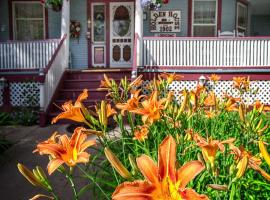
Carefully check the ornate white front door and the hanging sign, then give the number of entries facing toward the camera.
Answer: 2

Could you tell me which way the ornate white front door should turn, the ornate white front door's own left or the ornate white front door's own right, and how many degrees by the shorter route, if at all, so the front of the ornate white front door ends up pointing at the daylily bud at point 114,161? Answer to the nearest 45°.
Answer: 0° — it already faces it

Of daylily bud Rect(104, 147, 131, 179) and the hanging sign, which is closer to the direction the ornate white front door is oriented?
the daylily bud

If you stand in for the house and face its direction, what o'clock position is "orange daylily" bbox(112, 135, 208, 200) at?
The orange daylily is roughly at 12 o'clock from the house.

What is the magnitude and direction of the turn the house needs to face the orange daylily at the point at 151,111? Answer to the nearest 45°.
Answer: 0° — it already faces it

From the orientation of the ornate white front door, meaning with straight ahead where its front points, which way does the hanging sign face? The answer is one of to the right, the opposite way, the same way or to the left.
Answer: the same way

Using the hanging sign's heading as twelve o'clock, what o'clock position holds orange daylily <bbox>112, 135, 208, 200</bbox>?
The orange daylily is roughly at 12 o'clock from the hanging sign.

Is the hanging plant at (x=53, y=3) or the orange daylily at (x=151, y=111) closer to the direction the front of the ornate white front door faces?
the orange daylily

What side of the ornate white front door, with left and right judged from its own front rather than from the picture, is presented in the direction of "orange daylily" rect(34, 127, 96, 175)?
front

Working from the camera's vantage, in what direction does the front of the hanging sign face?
facing the viewer

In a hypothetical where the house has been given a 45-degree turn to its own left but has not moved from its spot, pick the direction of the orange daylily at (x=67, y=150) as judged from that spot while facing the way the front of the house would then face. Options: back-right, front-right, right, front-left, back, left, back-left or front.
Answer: front-right

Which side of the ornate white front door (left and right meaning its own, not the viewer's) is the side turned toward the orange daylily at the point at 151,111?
front

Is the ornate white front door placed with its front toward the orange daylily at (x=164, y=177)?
yes

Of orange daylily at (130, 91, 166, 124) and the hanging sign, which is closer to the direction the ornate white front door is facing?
the orange daylily

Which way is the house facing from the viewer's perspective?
toward the camera

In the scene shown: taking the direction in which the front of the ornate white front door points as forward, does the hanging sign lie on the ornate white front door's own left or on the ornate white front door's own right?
on the ornate white front door's own left

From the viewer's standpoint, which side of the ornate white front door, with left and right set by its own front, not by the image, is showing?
front
